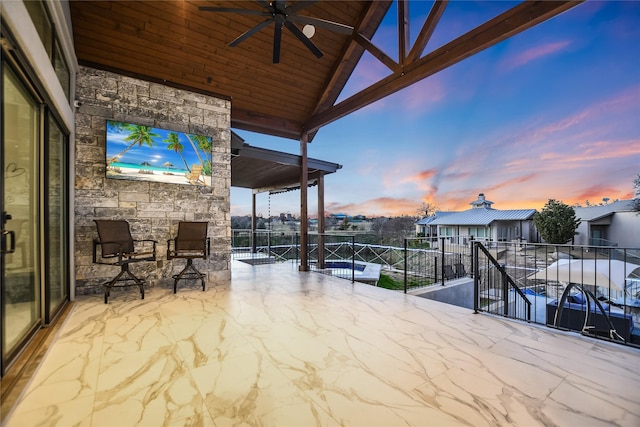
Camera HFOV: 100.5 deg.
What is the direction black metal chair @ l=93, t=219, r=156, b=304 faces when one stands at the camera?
facing the viewer and to the right of the viewer

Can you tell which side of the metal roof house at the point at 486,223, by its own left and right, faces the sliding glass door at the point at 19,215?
front

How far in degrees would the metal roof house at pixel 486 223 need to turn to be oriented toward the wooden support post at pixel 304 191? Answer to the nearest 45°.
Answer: approximately 45° to its right

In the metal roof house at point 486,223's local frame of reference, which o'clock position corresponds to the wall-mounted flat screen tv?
The wall-mounted flat screen tv is roughly at 1 o'clock from the metal roof house.

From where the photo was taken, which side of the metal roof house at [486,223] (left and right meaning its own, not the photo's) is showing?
front

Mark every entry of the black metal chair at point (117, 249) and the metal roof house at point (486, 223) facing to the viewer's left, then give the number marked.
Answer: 0

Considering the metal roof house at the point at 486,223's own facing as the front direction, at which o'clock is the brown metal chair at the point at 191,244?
The brown metal chair is roughly at 1 o'clock from the metal roof house.

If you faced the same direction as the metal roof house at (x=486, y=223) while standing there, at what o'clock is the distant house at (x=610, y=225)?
The distant house is roughly at 10 o'clock from the metal roof house.
